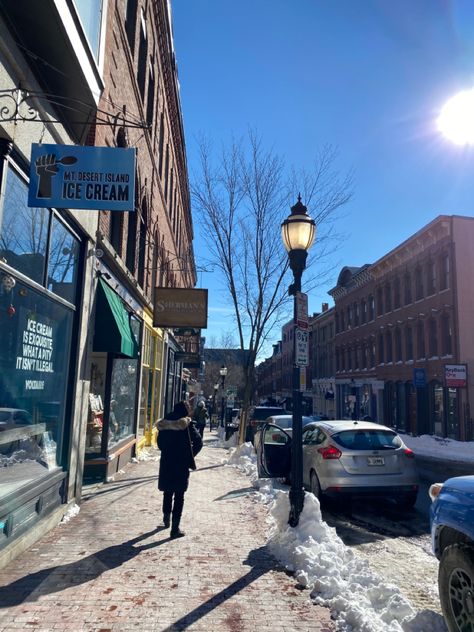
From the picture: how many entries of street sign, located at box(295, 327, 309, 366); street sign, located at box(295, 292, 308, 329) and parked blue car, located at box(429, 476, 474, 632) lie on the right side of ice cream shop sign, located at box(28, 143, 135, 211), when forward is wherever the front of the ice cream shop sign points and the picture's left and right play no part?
0

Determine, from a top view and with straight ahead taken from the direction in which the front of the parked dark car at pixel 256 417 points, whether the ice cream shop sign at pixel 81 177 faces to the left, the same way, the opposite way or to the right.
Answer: the opposite way

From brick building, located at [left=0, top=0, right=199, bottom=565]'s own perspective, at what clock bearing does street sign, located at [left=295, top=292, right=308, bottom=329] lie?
The street sign is roughly at 12 o'clock from the brick building.

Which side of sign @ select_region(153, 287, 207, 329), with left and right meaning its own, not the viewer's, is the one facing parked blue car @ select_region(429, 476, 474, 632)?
front

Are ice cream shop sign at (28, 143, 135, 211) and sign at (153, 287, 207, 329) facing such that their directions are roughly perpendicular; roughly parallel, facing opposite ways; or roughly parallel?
roughly parallel

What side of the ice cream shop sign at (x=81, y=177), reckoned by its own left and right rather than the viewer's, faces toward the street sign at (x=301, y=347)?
left

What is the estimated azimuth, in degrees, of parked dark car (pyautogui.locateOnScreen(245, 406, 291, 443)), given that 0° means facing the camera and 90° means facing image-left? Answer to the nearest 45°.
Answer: approximately 180°

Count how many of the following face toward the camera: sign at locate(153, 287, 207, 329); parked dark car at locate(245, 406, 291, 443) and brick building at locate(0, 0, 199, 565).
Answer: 1

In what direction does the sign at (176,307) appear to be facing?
toward the camera

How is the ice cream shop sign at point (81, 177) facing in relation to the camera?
toward the camera

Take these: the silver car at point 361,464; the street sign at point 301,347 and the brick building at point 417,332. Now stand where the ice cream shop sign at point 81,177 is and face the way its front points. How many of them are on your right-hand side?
0

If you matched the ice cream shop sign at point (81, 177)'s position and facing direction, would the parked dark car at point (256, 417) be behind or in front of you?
behind

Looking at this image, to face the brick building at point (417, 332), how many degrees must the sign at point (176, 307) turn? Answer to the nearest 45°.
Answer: approximately 135° to its left

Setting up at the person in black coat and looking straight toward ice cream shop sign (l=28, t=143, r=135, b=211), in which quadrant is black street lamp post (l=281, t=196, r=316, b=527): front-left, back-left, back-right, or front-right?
back-left

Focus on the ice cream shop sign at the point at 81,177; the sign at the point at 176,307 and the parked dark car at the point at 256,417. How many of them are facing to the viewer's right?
0

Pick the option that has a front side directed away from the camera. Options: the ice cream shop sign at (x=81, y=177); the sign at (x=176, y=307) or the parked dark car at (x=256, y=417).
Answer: the parked dark car

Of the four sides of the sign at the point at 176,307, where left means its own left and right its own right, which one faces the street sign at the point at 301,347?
front

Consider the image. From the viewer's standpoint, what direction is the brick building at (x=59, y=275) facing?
to the viewer's right

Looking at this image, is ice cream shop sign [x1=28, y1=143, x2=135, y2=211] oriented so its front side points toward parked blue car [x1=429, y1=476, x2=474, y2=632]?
no
